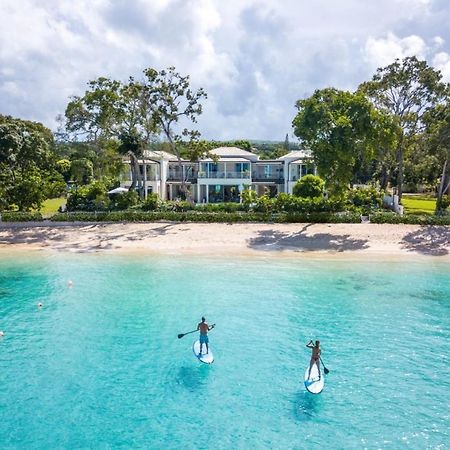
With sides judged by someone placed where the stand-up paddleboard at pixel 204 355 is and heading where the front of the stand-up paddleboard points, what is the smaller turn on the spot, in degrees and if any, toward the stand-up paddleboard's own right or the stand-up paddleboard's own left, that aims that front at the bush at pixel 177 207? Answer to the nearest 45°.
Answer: approximately 45° to the stand-up paddleboard's own right

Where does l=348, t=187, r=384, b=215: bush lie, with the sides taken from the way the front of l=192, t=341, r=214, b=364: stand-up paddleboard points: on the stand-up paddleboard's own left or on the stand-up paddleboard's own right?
on the stand-up paddleboard's own right

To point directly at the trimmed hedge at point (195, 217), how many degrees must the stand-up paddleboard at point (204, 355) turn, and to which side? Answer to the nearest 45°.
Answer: approximately 45° to its right

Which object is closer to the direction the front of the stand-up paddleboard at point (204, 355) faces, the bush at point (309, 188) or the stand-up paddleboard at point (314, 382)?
the bush

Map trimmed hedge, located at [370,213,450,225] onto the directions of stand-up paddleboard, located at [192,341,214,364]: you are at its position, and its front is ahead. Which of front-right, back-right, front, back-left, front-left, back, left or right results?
right
